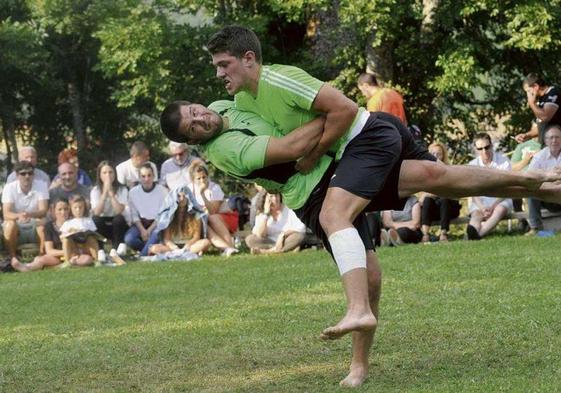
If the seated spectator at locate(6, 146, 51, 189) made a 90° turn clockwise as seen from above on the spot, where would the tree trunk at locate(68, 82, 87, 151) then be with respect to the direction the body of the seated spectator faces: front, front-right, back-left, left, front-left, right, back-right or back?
right

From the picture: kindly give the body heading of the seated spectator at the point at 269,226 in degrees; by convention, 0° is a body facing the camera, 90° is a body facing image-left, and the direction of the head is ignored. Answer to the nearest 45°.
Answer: approximately 0°

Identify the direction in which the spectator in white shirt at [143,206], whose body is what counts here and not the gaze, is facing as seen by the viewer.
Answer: toward the camera

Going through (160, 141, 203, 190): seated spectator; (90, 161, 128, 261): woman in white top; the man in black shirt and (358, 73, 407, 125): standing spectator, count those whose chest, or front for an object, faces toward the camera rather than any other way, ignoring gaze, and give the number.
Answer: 2

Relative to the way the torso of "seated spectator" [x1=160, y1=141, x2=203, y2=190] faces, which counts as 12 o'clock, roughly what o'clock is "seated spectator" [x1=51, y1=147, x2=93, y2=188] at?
"seated spectator" [x1=51, y1=147, x2=93, y2=188] is roughly at 4 o'clock from "seated spectator" [x1=160, y1=141, x2=203, y2=190].

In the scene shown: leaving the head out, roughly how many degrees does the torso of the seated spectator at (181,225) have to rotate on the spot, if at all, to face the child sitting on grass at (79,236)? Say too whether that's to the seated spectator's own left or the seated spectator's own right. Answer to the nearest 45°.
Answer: approximately 90° to the seated spectator's own right

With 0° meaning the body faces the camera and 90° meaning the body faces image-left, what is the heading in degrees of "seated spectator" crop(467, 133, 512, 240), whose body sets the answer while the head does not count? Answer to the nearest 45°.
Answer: approximately 45°

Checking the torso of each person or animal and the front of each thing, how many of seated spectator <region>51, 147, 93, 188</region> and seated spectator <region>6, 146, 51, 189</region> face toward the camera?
2

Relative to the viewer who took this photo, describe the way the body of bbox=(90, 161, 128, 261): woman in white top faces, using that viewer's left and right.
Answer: facing the viewer

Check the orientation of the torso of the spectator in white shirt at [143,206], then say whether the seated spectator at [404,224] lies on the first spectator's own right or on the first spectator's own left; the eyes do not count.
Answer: on the first spectator's own left

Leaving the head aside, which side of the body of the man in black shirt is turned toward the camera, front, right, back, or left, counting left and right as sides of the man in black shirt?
left

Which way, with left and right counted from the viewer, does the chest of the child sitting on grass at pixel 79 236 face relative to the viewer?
facing the viewer

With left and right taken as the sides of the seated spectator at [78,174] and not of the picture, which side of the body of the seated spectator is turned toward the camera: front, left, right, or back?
front
